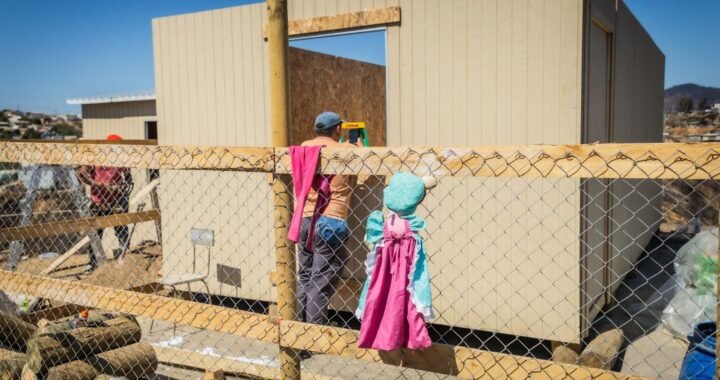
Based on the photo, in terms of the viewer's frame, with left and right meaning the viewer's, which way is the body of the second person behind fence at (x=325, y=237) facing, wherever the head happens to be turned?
facing away from the viewer

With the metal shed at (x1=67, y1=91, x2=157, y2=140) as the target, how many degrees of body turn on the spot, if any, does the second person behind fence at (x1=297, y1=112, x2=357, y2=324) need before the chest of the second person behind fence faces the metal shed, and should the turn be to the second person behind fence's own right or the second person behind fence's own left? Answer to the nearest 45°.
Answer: approximately 45° to the second person behind fence's own left

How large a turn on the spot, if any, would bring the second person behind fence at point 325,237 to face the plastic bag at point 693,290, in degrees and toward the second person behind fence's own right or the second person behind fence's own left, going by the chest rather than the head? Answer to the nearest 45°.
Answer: approximately 90° to the second person behind fence's own right

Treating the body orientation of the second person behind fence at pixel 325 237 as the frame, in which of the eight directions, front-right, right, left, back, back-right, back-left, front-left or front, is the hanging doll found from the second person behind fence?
back

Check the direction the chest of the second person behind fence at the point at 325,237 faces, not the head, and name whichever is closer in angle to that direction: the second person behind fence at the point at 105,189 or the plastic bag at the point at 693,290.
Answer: the second person behind fence

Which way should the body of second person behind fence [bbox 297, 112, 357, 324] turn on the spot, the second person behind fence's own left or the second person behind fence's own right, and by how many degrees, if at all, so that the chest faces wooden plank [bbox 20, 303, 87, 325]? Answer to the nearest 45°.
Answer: approximately 90° to the second person behind fence's own left

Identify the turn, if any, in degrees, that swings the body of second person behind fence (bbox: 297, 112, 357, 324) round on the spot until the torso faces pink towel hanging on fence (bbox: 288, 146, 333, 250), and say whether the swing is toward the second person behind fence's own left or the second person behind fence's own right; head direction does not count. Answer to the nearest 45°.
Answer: approximately 180°
